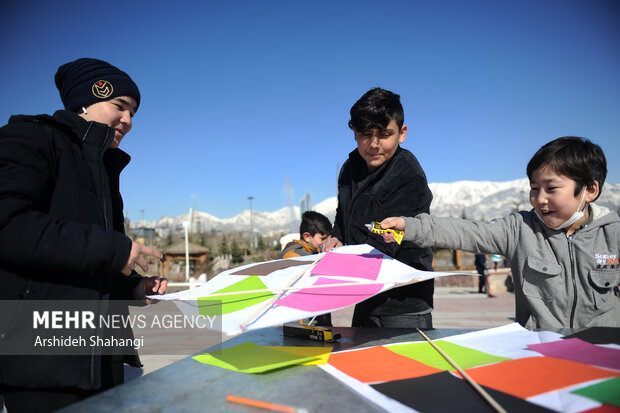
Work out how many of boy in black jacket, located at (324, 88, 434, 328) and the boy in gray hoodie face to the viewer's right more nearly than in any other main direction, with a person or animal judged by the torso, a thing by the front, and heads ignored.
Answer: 0

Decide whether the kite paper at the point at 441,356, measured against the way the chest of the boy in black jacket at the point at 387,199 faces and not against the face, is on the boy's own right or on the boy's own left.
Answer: on the boy's own left

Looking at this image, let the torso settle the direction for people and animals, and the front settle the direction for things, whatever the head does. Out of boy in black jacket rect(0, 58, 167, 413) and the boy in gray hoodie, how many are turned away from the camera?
0

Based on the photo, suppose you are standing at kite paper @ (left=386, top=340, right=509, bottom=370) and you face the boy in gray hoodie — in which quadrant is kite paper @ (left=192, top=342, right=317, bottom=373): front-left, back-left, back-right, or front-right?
back-left

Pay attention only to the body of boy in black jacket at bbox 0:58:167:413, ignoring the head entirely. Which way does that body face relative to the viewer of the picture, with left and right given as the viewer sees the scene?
facing the viewer and to the right of the viewer

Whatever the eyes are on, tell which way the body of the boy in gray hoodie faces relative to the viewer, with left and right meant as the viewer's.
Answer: facing the viewer and to the left of the viewer

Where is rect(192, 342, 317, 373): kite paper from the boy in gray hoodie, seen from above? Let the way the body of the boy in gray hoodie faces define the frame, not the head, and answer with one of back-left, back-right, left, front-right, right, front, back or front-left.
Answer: front

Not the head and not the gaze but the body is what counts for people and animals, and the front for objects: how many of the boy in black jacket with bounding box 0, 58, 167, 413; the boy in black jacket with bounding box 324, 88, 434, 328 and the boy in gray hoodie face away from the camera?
0

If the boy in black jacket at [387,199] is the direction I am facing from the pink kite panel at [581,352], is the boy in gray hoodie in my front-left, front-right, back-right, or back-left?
front-right

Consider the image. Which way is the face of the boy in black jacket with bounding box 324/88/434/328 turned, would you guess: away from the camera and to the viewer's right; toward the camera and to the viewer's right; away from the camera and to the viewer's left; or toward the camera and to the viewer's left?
toward the camera and to the viewer's left

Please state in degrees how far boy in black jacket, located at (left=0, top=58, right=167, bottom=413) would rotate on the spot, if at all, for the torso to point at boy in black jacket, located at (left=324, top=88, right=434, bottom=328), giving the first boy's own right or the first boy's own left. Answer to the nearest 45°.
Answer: approximately 45° to the first boy's own left

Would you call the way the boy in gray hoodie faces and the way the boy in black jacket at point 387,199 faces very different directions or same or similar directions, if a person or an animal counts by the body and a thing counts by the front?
same or similar directions
